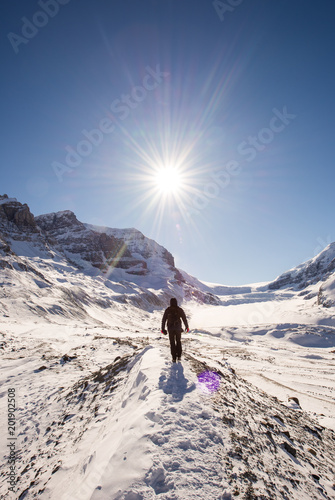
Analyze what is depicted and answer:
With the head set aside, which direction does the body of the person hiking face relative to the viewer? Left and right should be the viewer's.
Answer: facing away from the viewer
